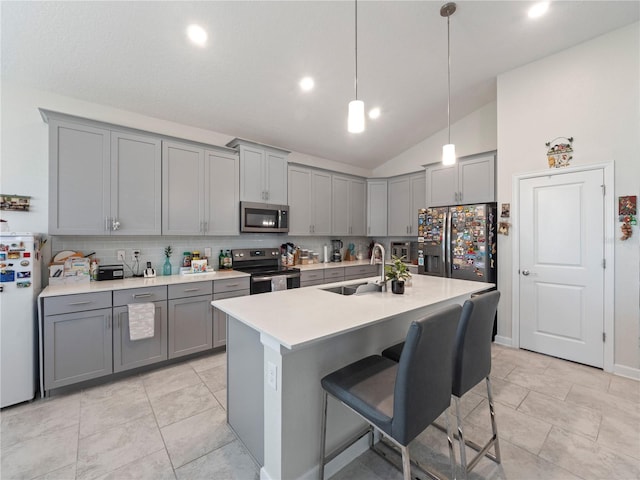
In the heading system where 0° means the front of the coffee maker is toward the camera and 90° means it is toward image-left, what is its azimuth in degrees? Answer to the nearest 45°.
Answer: approximately 315°

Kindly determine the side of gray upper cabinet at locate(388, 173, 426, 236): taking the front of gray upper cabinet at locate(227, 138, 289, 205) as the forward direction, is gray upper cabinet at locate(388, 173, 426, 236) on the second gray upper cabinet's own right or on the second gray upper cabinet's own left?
on the second gray upper cabinet's own left

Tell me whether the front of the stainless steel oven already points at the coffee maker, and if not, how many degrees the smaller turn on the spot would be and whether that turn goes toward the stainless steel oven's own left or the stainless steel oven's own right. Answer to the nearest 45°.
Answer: approximately 90° to the stainless steel oven's own left

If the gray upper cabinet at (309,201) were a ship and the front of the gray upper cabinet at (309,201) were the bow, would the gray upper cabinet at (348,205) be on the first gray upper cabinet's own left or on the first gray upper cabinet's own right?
on the first gray upper cabinet's own left

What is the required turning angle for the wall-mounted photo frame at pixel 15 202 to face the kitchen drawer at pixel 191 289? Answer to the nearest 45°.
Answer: approximately 45° to its left

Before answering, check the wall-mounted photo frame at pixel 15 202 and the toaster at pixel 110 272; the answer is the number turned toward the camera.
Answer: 2

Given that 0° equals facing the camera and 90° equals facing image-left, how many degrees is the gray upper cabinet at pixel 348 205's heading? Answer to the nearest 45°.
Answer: approximately 315°

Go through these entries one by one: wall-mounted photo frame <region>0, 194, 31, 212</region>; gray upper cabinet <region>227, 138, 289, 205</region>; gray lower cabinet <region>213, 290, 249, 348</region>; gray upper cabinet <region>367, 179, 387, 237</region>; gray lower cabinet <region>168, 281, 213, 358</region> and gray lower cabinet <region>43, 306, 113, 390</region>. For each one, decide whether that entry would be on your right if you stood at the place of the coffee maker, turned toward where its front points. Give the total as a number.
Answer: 5
